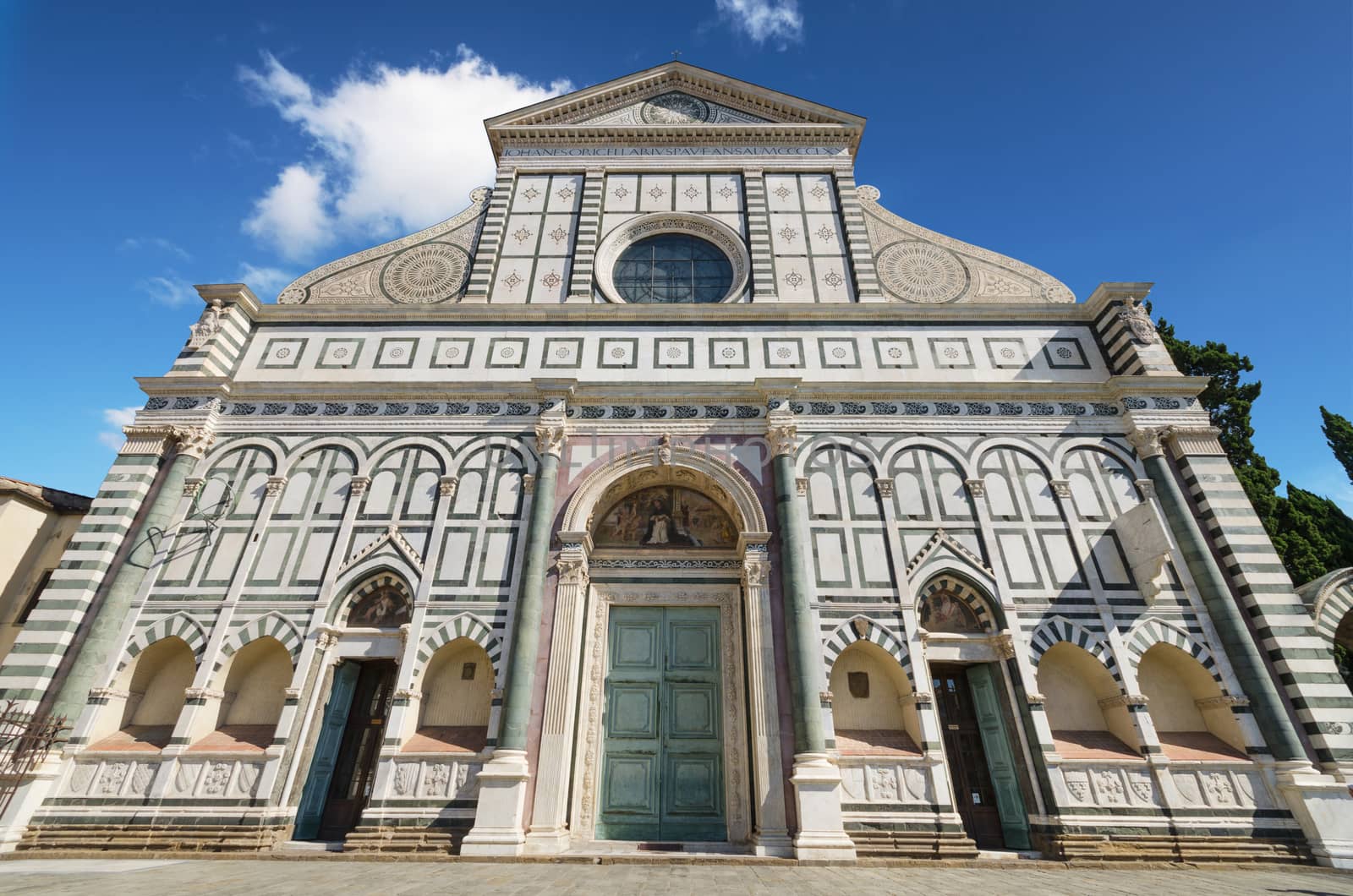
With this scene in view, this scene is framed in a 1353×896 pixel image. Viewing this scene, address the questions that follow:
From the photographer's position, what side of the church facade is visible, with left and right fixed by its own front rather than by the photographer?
front

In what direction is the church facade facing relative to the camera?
toward the camera
